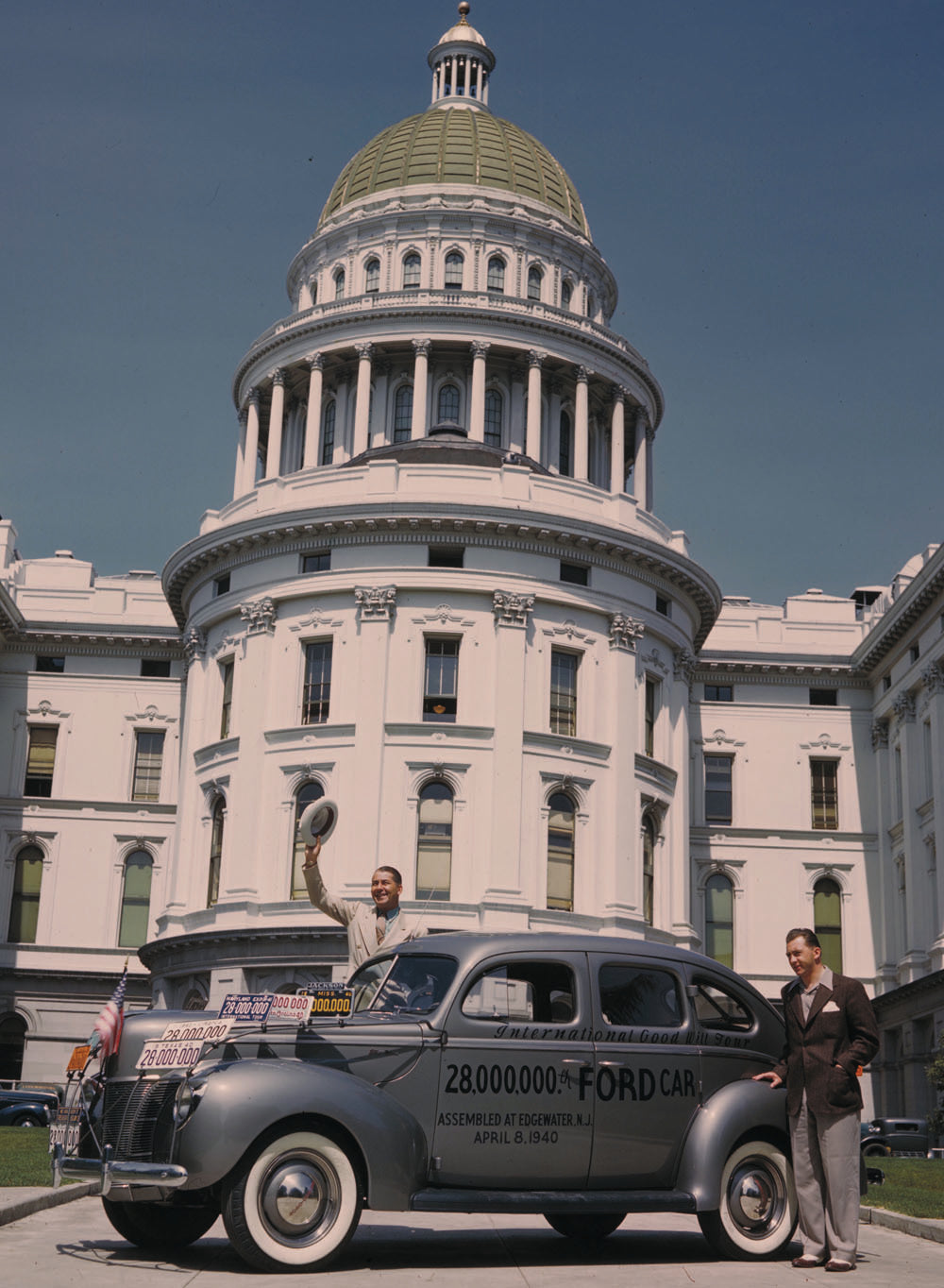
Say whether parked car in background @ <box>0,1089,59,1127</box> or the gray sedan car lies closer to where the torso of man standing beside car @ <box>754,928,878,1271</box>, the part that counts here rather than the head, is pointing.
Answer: the gray sedan car

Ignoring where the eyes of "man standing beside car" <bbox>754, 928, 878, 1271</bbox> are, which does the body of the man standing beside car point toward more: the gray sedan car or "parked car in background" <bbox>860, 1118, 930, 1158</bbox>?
the gray sedan car

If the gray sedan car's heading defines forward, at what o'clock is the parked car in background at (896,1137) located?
The parked car in background is roughly at 5 o'clock from the gray sedan car.

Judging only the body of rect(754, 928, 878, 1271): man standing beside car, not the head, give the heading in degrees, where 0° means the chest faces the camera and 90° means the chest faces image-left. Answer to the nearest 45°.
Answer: approximately 45°

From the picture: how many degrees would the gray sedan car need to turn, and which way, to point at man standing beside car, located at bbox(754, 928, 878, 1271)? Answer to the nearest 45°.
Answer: approximately 135° to its left

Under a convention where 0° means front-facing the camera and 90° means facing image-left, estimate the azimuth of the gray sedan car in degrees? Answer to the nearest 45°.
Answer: approximately 45°

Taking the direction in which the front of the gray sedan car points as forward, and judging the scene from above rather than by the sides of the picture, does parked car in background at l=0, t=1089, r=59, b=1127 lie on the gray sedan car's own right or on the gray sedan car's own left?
on the gray sedan car's own right

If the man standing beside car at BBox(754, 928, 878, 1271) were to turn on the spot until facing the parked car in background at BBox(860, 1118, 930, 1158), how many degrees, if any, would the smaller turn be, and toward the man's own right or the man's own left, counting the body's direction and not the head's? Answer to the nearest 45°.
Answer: approximately 135° to the man's own right

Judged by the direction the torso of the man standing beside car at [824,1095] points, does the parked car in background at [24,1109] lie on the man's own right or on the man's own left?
on the man's own right

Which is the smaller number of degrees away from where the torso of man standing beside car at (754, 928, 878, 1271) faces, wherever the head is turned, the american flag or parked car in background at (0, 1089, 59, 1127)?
the american flag
